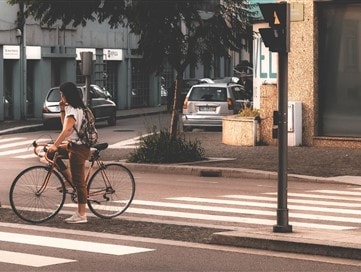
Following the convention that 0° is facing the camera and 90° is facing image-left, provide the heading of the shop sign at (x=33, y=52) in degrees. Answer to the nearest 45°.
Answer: approximately 0°

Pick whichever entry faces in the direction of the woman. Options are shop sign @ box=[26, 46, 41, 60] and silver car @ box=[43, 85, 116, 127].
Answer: the shop sign

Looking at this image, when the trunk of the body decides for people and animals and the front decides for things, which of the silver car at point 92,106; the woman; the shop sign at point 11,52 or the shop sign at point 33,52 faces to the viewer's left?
the woman

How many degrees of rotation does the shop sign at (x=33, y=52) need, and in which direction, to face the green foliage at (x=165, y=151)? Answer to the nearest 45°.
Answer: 0° — it already faces it

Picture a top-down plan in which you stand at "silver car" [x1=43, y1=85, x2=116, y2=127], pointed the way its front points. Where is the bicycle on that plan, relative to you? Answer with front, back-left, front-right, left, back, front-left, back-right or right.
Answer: back-right

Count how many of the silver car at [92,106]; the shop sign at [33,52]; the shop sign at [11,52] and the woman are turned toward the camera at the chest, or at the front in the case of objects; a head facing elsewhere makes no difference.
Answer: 2

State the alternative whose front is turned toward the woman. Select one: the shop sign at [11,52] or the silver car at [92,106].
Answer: the shop sign

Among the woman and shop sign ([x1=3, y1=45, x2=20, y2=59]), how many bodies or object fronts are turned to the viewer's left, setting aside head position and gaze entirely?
1

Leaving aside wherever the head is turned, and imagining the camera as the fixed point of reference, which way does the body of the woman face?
to the viewer's left

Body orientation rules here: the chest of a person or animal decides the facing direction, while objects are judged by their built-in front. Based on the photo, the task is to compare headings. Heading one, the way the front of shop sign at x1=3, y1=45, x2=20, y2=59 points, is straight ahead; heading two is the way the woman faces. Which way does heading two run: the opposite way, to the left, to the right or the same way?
to the right

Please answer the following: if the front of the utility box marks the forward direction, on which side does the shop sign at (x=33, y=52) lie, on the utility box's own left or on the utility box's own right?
on the utility box's own right
